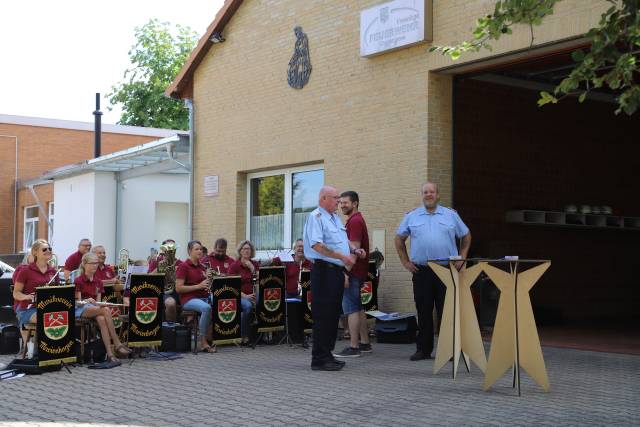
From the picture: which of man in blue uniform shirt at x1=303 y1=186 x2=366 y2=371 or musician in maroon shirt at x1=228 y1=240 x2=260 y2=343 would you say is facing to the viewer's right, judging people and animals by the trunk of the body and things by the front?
the man in blue uniform shirt

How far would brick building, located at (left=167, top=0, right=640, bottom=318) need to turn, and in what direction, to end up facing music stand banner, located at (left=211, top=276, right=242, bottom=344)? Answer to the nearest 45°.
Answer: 0° — it already faces it

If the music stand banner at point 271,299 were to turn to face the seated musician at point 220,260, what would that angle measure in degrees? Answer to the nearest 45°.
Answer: approximately 135° to its right

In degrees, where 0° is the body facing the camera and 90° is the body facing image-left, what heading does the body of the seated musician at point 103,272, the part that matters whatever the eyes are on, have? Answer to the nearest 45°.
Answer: approximately 315°

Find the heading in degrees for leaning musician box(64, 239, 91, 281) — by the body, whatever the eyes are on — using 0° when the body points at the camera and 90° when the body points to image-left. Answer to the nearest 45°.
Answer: approximately 315°

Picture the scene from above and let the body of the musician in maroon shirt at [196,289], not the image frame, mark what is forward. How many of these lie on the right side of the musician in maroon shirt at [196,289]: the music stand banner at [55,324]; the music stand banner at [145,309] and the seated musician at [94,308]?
3

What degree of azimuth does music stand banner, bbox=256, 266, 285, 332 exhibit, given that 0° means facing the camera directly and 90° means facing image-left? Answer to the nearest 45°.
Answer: approximately 0°

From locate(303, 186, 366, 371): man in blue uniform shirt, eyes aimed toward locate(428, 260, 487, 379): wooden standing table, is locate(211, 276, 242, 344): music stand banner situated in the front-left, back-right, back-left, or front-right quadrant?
back-left

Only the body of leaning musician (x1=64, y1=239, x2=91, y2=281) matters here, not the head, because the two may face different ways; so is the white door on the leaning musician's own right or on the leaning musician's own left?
on the leaning musician's own left

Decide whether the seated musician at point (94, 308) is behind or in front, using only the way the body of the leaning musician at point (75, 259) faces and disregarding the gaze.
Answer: in front

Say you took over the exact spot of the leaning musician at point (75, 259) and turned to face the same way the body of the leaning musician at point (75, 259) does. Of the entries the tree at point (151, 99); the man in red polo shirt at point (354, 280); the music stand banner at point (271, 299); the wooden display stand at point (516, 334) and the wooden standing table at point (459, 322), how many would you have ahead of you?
4

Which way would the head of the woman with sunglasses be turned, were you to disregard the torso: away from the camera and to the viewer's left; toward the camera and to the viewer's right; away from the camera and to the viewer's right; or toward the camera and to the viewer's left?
toward the camera and to the viewer's right

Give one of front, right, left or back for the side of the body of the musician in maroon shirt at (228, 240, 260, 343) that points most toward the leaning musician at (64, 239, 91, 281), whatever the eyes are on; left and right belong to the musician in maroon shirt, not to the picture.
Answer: right
